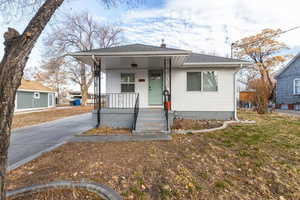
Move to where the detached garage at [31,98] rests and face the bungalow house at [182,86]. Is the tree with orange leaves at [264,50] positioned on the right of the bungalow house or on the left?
left

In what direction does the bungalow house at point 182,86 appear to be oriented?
toward the camera

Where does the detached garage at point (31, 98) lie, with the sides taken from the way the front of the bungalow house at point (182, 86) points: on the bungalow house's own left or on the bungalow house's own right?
on the bungalow house's own right

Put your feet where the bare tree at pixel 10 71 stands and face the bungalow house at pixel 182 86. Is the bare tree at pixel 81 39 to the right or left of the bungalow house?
left

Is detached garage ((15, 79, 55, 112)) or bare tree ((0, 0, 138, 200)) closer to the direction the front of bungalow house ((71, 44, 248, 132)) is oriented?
the bare tree

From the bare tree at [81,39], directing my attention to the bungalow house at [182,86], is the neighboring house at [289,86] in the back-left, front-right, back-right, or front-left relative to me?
front-left

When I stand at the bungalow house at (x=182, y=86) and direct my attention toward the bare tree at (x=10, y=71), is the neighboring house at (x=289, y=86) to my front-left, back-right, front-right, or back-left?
back-left

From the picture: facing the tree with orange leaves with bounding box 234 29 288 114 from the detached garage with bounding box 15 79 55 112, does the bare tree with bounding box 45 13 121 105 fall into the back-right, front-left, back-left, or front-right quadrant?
front-left

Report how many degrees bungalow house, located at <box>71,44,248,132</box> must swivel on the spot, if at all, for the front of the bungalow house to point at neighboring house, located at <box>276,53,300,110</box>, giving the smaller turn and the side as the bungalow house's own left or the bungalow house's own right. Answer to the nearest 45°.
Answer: approximately 135° to the bungalow house's own left

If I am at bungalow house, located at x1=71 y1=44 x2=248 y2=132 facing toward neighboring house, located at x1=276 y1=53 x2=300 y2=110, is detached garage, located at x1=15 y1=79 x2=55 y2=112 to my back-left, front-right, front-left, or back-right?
back-left

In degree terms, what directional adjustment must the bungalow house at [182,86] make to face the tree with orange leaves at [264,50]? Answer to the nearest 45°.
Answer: approximately 135° to its left

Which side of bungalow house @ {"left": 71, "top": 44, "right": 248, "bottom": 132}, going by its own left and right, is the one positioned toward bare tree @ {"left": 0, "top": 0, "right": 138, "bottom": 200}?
front

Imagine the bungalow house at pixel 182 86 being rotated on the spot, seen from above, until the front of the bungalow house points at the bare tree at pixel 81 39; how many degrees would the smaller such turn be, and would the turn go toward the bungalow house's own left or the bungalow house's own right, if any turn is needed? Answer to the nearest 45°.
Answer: approximately 135° to the bungalow house's own right
